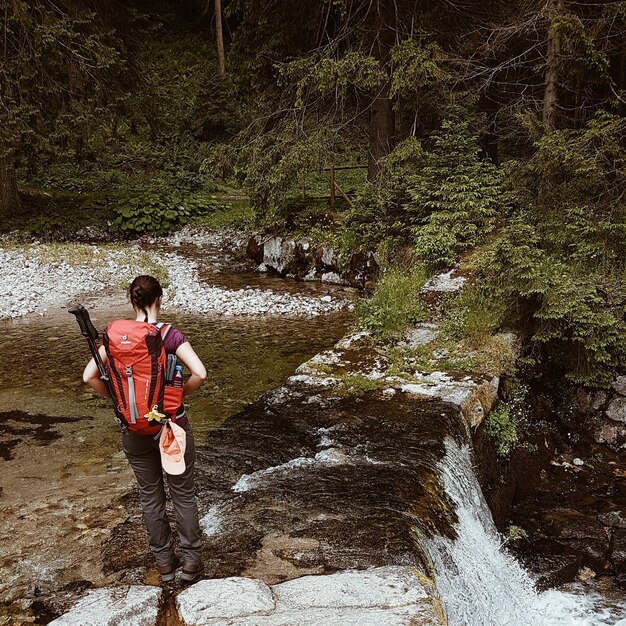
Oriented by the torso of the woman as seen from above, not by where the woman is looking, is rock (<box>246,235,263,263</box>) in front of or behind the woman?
in front

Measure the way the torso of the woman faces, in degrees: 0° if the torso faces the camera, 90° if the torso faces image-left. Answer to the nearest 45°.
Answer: approximately 180°

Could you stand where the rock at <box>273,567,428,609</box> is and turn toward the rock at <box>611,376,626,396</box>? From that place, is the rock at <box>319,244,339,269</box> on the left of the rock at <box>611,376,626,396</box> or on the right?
left

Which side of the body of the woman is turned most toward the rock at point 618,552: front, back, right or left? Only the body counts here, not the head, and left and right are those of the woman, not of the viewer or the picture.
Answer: right

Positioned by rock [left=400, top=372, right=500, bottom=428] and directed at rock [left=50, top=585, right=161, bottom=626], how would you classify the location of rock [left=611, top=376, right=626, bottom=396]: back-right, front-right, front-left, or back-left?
back-left

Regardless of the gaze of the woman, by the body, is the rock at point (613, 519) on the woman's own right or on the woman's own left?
on the woman's own right

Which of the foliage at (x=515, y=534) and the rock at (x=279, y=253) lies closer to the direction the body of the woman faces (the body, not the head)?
the rock

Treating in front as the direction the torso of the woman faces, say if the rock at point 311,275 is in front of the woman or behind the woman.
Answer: in front
